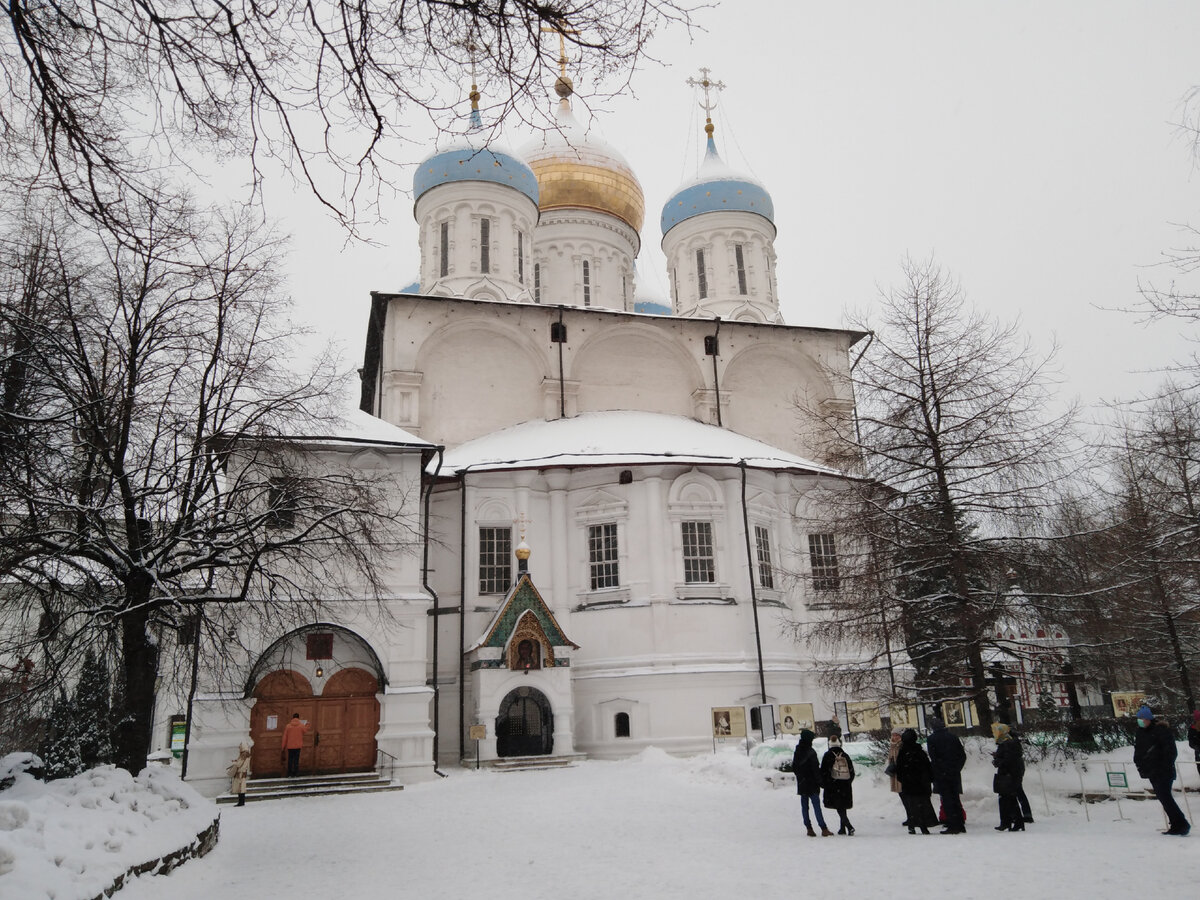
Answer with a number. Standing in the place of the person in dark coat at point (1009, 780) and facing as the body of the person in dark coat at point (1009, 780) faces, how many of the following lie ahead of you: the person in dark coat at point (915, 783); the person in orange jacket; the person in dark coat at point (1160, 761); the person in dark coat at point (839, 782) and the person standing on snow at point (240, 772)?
4

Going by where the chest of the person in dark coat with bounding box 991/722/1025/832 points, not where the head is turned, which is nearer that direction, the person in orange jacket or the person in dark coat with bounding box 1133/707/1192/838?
the person in orange jacket

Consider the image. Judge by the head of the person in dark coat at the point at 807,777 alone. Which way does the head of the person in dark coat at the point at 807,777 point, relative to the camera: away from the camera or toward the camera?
away from the camera

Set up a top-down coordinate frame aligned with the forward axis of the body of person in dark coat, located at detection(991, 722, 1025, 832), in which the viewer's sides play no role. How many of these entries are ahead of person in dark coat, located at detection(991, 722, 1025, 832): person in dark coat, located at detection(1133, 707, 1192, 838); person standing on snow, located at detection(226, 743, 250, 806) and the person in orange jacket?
2

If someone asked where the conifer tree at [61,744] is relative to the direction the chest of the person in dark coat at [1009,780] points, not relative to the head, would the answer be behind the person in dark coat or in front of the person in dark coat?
in front

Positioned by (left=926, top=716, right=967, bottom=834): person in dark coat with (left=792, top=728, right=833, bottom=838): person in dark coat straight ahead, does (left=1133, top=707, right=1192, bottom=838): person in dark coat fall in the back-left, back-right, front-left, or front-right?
back-left

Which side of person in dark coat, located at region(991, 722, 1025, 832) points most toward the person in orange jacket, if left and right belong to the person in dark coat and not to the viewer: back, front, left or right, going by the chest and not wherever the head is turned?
front

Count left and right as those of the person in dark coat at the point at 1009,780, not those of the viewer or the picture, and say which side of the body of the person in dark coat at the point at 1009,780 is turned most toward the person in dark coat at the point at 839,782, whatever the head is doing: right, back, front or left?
front

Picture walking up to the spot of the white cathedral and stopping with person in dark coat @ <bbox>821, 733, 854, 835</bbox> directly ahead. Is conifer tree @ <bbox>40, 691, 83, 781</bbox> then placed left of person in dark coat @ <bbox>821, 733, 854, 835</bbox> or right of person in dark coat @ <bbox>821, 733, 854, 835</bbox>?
right

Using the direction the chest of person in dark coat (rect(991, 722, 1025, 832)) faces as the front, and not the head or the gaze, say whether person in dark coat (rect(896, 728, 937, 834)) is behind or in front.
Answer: in front

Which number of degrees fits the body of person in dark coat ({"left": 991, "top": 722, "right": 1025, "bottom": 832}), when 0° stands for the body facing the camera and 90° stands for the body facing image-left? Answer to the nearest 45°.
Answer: approximately 90°
